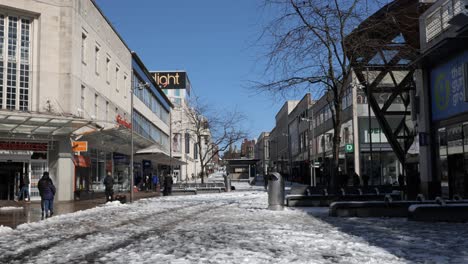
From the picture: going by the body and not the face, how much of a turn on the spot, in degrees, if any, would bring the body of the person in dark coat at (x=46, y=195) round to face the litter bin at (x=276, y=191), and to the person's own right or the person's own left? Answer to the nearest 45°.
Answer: approximately 90° to the person's own right

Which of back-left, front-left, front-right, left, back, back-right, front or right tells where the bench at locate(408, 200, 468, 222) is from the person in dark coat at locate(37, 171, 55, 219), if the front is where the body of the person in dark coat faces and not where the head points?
back-right

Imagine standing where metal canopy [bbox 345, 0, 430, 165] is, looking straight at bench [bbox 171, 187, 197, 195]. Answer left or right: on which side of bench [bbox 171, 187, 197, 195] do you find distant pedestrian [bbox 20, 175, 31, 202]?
left

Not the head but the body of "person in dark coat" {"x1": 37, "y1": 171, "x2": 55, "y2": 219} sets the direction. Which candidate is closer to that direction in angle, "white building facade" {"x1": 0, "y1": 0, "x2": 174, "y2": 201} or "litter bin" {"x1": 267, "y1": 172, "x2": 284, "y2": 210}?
the white building facade

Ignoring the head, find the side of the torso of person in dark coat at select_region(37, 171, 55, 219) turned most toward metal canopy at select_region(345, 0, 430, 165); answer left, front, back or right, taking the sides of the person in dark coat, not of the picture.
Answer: right

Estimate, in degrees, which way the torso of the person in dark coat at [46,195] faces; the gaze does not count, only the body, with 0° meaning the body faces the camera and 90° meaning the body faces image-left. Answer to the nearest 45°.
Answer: approximately 180°
